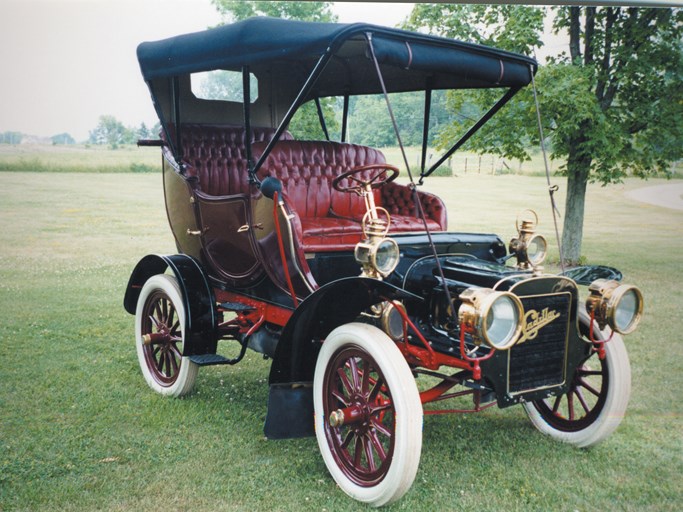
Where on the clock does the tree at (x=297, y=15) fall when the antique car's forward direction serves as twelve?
The tree is roughly at 7 o'clock from the antique car.

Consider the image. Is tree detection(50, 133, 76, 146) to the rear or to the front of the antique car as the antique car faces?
to the rear

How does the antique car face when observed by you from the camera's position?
facing the viewer and to the right of the viewer

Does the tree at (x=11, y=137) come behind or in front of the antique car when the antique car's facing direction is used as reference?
behind

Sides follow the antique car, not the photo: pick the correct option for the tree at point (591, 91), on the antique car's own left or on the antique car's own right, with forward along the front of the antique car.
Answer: on the antique car's own left
